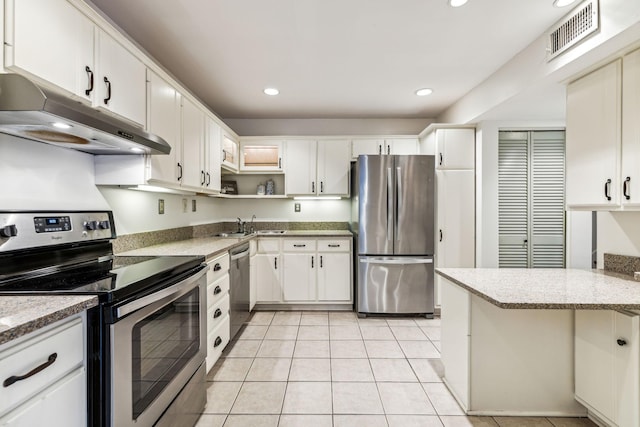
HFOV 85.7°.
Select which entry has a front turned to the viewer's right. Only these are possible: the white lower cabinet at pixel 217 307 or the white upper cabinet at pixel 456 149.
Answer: the white lower cabinet

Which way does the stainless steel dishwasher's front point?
to the viewer's right

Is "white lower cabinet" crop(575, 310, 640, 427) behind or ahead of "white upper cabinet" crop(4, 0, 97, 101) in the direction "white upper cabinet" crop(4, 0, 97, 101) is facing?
ahead

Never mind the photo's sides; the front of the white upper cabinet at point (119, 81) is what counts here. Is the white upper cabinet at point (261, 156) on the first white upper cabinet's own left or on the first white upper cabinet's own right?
on the first white upper cabinet's own left

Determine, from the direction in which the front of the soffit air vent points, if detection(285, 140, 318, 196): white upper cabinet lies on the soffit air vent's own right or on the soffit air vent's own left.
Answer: on the soffit air vent's own right

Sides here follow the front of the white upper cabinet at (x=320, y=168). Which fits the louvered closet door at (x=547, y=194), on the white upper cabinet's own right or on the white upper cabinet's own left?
on the white upper cabinet's own left

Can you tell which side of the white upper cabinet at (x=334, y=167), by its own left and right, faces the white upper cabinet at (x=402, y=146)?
left

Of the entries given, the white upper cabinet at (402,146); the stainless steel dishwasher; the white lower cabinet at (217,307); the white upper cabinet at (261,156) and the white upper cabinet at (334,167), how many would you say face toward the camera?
3

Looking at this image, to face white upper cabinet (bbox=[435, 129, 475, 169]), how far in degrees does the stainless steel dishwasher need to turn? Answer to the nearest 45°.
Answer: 0° — it already faces it

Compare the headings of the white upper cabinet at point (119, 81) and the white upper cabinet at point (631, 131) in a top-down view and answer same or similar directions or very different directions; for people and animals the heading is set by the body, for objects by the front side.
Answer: very different directions
